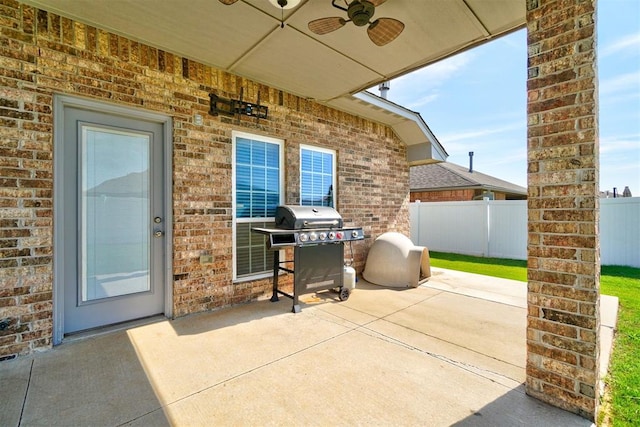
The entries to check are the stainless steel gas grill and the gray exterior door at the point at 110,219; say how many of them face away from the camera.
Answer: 0

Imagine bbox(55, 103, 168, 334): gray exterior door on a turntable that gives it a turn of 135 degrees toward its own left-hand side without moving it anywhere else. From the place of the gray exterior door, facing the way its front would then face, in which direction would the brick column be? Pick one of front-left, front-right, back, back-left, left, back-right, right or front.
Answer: right

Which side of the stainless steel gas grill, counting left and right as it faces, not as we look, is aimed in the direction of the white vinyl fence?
left

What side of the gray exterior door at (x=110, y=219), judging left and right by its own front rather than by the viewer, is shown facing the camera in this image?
front

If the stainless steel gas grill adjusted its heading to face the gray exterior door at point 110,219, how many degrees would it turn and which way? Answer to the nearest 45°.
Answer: approximately 135° to its right

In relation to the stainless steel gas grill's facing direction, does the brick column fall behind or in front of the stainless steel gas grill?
in front

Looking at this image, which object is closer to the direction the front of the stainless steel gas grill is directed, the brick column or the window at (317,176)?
the brick column

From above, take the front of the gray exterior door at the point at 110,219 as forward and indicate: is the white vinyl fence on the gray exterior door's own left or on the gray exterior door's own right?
on the gray exterior door's own left

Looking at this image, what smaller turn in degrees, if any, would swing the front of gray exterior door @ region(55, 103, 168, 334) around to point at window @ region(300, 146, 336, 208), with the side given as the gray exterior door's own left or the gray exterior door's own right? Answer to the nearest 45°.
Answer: approximately 90° to the gray exterior door's own left

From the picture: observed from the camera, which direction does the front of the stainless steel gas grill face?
facing the viewer and to the right of the viewer

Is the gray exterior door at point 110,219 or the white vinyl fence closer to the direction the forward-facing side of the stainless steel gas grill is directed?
the white vinyl fence
